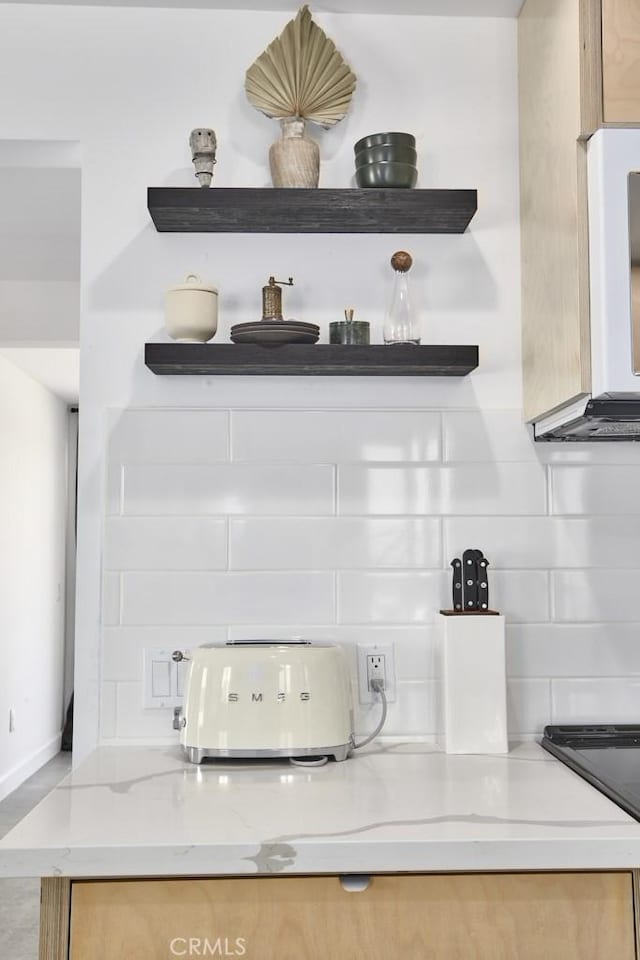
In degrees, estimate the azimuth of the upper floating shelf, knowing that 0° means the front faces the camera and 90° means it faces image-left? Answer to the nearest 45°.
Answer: approximately 0°

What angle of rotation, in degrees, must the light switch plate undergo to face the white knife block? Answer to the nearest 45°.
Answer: approximately 90° to its left

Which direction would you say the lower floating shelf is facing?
toward the camera

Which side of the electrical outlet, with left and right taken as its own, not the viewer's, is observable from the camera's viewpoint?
front

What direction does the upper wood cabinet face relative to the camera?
toward the camera

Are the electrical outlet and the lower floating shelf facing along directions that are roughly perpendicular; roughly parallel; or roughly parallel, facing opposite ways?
roughly parallel

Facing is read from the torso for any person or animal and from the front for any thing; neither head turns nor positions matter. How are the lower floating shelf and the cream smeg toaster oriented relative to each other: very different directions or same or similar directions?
same or similar directions

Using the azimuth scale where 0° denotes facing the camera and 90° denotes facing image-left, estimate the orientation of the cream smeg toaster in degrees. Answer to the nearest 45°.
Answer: approximately 0°
